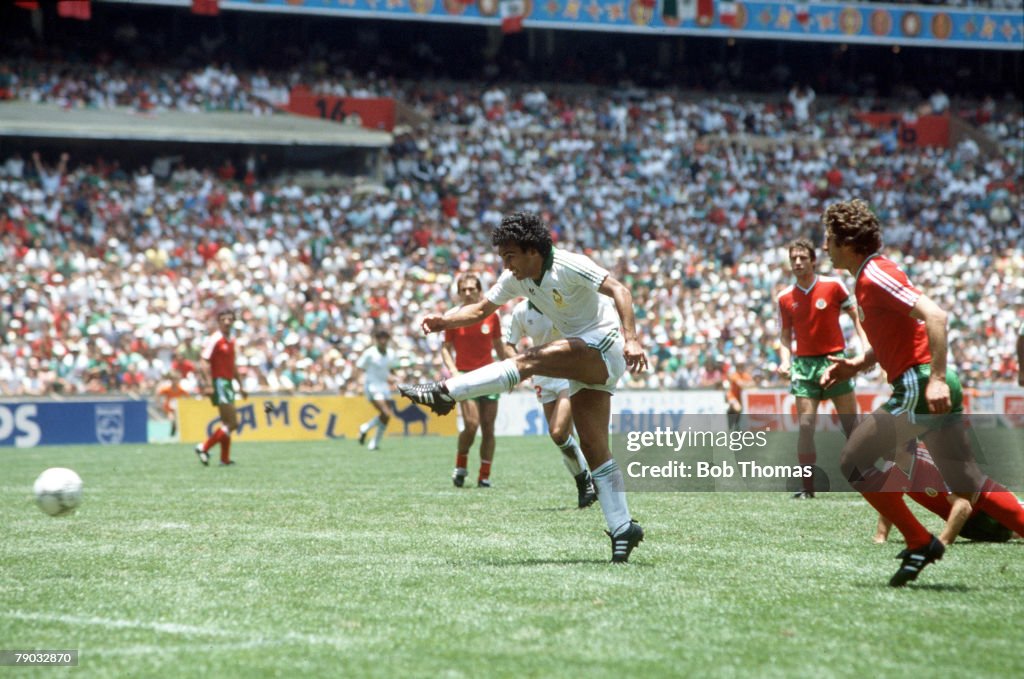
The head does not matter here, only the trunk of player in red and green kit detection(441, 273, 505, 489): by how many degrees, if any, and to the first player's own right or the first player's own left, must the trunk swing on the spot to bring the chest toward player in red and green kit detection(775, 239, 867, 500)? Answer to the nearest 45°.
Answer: approximately 45° to the first player's own left

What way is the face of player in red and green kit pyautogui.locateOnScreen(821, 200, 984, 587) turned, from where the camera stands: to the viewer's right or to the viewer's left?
to the viewer's left

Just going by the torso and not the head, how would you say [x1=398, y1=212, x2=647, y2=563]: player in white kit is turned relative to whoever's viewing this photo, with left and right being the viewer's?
facing the viewer and to the left of the viewer

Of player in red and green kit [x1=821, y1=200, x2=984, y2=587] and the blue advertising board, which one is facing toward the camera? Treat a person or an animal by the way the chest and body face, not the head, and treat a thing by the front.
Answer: the blue advertising board

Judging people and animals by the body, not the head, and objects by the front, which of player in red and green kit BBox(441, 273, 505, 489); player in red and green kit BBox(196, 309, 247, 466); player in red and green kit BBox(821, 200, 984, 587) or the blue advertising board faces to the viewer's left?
player in red and green kit BBox(821, 200, 984, 587)

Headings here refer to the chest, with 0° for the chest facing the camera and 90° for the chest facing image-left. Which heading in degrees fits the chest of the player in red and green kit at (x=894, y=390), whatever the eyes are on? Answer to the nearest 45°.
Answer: approximately 90°

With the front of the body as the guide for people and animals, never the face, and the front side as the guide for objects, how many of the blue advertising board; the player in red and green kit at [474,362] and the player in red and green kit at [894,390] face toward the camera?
2

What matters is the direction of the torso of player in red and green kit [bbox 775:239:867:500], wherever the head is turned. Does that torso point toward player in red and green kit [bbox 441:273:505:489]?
no

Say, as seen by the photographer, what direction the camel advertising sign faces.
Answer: facing the viewer

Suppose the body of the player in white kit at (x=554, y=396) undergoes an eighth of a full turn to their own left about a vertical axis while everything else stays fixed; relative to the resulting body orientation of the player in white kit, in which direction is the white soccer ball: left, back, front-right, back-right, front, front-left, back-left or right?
front-right

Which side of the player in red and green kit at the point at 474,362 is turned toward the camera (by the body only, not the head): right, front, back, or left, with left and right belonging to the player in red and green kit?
front

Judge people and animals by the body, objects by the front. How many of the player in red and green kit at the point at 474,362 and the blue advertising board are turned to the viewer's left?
0

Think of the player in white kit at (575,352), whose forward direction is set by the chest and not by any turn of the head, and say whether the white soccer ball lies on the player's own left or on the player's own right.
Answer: on the player's own right

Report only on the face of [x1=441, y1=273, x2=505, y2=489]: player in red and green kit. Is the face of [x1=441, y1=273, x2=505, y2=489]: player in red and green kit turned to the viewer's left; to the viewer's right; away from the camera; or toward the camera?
toward the camera

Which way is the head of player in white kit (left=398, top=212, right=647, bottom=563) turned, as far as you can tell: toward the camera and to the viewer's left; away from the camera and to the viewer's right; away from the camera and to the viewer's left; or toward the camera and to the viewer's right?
toward the camera and to the viewer's left

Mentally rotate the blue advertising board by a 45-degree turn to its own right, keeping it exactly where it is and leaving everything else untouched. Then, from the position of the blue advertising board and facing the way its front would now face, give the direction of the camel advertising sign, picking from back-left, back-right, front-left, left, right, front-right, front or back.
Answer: back-left
